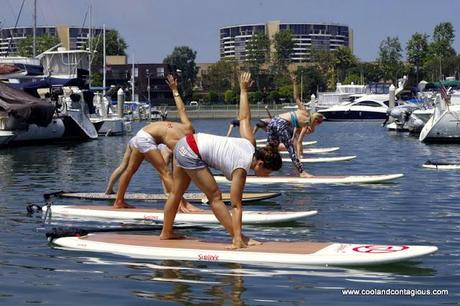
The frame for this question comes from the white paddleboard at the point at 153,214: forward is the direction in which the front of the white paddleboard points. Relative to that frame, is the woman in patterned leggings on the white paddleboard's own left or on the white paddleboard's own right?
on the white paddleboard's own left

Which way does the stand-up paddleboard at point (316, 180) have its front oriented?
to the viewer's right

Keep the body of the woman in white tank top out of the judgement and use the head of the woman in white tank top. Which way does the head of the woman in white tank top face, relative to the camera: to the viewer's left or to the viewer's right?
to the viewer's right

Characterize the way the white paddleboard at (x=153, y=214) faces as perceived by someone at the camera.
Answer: facing to the right of the viewer

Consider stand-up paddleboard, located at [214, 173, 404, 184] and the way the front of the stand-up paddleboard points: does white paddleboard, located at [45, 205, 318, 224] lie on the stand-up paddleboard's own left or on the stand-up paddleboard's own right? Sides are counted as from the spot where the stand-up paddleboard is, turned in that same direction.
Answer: on the stand-up paddleboard's own right

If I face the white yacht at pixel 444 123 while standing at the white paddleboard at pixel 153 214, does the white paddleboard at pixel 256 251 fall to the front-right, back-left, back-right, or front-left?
back-right

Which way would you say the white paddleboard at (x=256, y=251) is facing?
to the viewer's right

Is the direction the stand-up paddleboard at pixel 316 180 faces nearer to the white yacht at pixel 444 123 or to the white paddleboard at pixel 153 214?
the white yacht

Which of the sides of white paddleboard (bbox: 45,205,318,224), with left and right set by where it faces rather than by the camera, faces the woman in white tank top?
right
